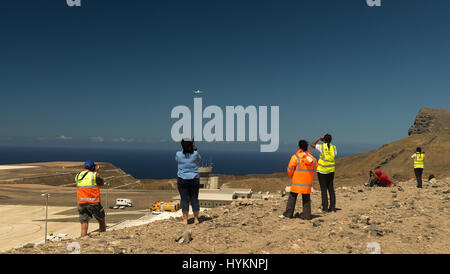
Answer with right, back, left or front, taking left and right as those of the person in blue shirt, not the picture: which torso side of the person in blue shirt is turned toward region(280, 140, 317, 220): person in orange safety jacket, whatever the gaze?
right

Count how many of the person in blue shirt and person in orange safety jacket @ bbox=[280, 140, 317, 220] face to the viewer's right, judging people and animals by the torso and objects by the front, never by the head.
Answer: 0

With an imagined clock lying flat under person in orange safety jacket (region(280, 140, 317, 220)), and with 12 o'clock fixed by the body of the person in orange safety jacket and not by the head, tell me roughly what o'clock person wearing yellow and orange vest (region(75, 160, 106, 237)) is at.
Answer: The person wearing yellow and orange vest is roughly at 10 o'clock from the person in orange safety jacket.

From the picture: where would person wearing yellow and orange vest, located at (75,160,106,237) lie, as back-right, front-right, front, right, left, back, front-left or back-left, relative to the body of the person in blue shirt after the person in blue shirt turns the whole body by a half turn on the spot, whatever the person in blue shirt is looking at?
right

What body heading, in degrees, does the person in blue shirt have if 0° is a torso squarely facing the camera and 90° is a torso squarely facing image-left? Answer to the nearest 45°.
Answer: approximately 180°

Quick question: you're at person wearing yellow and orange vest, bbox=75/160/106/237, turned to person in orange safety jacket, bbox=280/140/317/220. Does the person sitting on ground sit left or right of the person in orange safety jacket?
left

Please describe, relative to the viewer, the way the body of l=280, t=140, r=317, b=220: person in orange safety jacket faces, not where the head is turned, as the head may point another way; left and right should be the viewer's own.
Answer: facing away from the viewer and to the left of the viewer

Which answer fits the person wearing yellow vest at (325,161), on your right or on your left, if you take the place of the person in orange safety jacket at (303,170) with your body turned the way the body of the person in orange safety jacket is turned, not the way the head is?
on your right

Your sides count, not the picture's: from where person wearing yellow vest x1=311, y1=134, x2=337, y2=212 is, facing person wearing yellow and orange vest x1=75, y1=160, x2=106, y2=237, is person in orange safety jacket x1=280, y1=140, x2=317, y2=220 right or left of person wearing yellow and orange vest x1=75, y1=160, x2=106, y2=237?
left

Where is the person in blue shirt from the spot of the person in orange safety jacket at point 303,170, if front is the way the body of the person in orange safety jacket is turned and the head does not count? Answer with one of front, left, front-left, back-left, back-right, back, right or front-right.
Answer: front-left

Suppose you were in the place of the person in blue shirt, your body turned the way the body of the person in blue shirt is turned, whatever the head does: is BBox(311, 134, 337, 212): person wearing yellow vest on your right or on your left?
on your right
